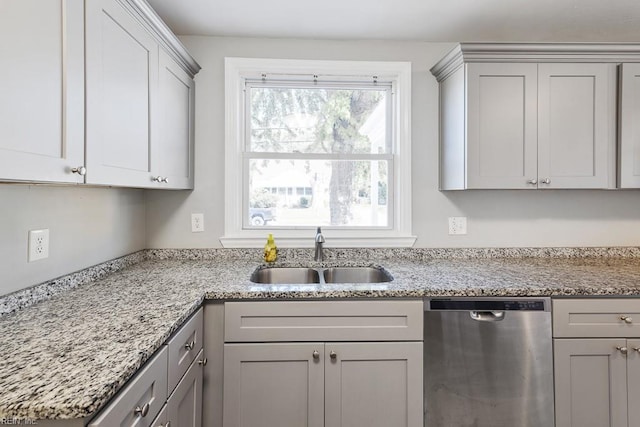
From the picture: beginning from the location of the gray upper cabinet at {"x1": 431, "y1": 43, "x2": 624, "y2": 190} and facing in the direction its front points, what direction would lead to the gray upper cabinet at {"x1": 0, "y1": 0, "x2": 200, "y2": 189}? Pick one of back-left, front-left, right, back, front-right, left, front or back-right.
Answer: front-right

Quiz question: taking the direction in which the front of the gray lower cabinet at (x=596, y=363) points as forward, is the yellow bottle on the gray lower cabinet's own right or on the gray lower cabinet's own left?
on the gray lower cabinet's own right

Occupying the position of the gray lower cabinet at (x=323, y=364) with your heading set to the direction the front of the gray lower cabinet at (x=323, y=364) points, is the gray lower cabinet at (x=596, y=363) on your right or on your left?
on your left

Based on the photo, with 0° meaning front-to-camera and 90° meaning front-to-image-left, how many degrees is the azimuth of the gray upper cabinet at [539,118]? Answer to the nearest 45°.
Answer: approximately 0°

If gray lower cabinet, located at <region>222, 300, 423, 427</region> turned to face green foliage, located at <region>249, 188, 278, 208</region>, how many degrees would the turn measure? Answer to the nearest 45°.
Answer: approximately 135° to its right

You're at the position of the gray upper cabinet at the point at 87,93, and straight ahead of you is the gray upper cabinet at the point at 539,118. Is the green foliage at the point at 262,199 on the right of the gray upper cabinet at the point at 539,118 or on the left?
left
